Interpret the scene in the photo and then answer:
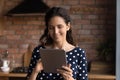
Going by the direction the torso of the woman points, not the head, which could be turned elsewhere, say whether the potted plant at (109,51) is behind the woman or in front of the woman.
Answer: behind

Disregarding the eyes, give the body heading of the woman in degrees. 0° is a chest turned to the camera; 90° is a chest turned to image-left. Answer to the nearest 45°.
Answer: approximately 0°
